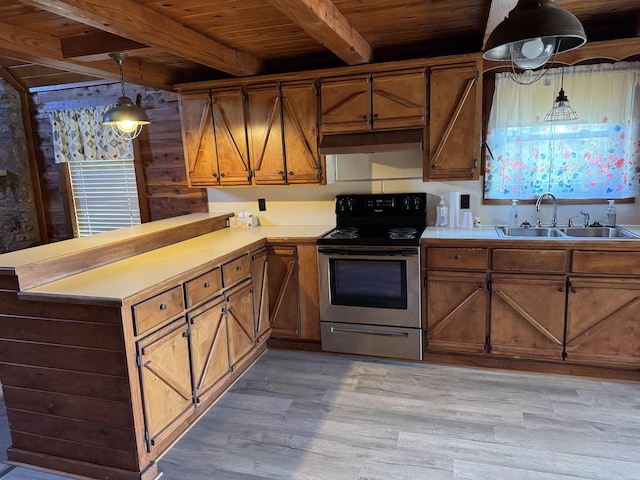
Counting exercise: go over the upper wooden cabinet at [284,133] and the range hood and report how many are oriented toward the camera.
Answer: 2

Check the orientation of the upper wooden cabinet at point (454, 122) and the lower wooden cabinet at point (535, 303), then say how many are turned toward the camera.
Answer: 2

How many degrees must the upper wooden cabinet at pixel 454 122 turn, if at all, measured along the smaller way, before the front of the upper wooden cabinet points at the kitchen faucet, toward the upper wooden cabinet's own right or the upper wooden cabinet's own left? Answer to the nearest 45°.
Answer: approximately 90° to the upper wooden cabinet's own left

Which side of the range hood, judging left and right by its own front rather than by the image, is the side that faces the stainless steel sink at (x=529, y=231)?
left

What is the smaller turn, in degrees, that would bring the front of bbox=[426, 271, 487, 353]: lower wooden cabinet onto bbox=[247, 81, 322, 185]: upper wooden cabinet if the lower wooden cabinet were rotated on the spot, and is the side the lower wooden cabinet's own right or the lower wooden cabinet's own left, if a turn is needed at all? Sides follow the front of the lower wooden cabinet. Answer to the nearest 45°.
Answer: approximately 90° to the lower wooden cabinet's own right

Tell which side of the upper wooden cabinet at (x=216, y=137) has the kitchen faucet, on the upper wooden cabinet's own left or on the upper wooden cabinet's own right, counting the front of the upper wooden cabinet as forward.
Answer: on the upper wooden cabinet's own left

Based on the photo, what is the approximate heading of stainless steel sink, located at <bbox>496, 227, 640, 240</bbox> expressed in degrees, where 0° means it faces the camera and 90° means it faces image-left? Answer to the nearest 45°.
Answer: approximately 0°
